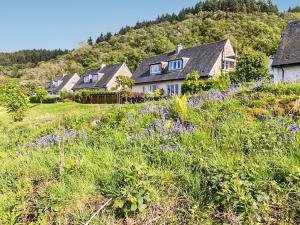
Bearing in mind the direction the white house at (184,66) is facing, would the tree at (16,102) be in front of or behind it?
in front

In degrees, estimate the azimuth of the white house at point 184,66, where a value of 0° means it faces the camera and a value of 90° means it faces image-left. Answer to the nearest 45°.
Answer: approximately 45°

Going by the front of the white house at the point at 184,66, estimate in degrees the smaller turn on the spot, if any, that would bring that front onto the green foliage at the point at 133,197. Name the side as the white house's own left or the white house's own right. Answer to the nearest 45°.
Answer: approximately 45° to the white house's own left

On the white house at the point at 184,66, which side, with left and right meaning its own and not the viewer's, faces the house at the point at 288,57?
left

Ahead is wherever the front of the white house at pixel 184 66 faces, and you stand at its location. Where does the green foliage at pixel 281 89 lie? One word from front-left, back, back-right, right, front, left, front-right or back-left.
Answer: front-left

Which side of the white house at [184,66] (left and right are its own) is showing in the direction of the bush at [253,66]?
left
